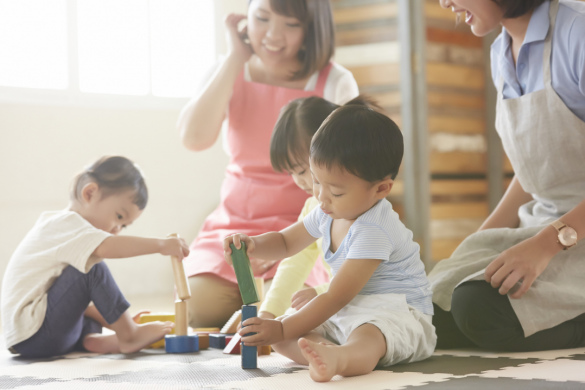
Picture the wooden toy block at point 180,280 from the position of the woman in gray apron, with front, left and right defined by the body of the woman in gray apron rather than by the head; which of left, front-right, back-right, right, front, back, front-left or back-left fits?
front-right

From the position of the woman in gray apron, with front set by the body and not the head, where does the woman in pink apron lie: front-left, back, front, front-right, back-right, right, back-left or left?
right

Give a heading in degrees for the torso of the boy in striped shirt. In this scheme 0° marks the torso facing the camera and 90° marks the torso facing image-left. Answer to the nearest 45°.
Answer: approximately 45°

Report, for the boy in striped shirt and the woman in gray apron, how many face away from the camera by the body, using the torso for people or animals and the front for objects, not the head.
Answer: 0

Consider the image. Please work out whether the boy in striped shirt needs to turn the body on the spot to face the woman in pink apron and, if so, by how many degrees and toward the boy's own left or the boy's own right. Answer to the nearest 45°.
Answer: approximately 135° to the boy's own right

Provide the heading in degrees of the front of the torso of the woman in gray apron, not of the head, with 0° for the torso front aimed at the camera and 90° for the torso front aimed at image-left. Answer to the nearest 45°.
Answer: approximately 45°

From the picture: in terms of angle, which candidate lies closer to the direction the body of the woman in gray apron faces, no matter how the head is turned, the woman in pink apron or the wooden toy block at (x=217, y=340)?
the wooden toy block

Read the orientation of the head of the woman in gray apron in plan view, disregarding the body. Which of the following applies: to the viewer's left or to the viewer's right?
to the viewer's left
